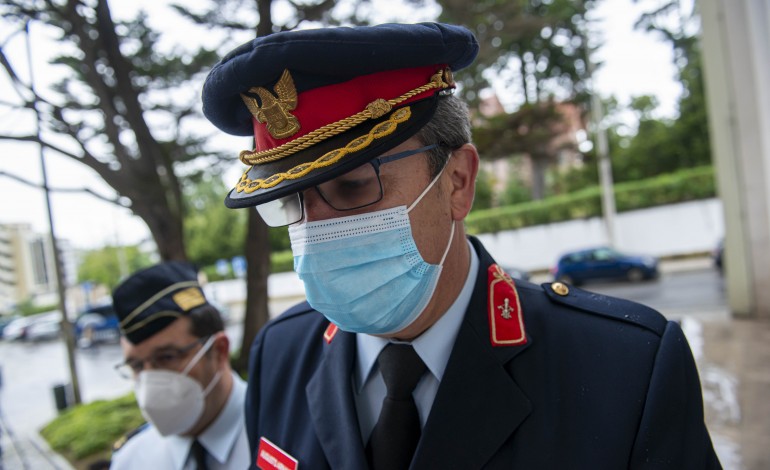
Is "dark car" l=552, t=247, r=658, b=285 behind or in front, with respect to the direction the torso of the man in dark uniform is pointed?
behind

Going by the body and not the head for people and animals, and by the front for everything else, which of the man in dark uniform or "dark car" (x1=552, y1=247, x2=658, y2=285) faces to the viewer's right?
the dark car

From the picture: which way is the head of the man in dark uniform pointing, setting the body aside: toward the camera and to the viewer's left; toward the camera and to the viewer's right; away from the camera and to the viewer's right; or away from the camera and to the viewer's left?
toward the camera and to the viewer's left

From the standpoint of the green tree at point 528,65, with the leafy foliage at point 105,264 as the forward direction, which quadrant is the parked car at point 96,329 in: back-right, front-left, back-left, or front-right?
front-left

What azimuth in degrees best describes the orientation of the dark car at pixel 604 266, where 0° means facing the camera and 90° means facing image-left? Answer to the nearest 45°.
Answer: approximately 270°

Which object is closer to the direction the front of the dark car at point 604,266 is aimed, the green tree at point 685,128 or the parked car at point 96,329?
the green tree

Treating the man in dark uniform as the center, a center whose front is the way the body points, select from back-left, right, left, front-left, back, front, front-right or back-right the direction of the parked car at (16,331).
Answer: right

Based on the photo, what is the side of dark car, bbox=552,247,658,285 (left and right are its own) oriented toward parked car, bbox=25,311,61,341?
back

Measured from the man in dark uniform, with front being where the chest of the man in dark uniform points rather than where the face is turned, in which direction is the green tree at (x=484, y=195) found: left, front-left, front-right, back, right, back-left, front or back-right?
back-right

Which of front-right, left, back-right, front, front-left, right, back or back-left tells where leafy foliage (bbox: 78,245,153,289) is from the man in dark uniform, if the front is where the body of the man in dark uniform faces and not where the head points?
right

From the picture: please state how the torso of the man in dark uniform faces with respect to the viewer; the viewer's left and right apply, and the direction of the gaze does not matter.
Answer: facing the viewer and to the left of the viewer
